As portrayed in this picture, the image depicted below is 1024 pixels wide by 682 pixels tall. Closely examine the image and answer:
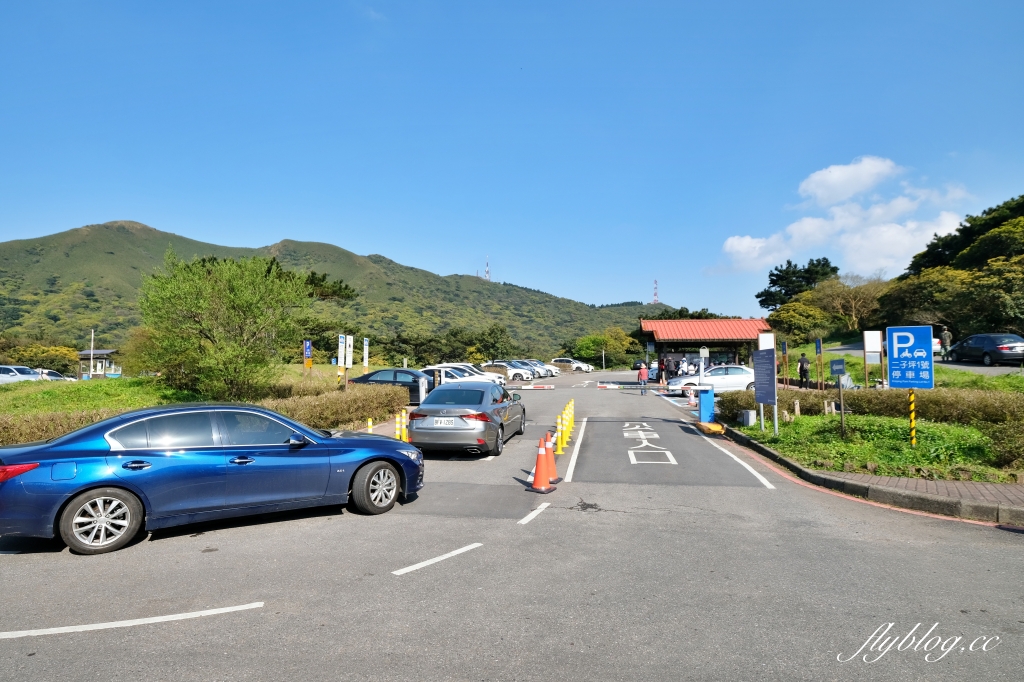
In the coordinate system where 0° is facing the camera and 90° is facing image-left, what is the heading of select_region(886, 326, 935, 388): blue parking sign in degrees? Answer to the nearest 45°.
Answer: approximately 0°

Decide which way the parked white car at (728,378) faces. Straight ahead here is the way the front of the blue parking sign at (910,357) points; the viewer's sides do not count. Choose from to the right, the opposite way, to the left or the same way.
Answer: to the right

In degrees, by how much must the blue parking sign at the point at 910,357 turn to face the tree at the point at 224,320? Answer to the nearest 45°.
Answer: approximately 90° to its right

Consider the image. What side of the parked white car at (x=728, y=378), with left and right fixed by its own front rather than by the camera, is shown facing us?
left

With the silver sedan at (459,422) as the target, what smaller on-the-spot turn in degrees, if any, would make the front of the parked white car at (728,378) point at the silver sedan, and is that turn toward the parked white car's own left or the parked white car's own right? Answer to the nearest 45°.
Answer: approximately 90° to the parked white car's own left

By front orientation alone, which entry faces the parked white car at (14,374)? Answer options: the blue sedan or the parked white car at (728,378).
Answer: the parked white car at (728,378)

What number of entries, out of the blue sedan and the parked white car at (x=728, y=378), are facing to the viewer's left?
1

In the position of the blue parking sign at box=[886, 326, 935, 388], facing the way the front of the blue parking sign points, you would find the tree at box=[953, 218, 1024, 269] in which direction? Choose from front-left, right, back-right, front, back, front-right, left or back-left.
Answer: back

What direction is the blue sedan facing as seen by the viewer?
to the viewer's right

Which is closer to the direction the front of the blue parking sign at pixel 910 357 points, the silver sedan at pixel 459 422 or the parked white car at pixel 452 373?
the silver sedan
